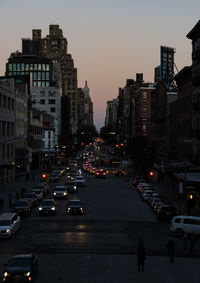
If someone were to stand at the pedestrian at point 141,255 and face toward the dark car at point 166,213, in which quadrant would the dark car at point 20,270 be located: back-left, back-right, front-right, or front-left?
back-left

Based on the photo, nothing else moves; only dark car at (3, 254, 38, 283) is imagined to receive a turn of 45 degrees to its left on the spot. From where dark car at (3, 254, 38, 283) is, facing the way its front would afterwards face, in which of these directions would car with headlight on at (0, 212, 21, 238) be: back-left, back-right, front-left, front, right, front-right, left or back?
back-left

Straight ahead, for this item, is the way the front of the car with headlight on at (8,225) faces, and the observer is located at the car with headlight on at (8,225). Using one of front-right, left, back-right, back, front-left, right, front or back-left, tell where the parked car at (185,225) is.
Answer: back-left

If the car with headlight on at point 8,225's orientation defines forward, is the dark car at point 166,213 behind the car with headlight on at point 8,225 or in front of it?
behind

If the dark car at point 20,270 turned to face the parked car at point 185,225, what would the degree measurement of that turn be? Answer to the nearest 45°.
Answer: approximately 135° to its left

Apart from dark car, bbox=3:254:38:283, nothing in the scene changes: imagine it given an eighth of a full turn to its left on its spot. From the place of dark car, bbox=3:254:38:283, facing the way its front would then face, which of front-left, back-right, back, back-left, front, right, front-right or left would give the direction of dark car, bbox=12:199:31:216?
back-left

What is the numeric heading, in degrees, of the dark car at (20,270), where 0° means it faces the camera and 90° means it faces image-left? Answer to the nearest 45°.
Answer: approximately 0°

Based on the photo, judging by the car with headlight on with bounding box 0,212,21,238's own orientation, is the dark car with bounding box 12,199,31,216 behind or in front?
behind

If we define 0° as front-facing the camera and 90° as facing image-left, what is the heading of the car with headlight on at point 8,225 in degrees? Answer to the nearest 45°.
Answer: approximately 45°

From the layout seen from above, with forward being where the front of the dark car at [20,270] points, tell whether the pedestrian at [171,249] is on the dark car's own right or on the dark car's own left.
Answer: on the dark car's own left
